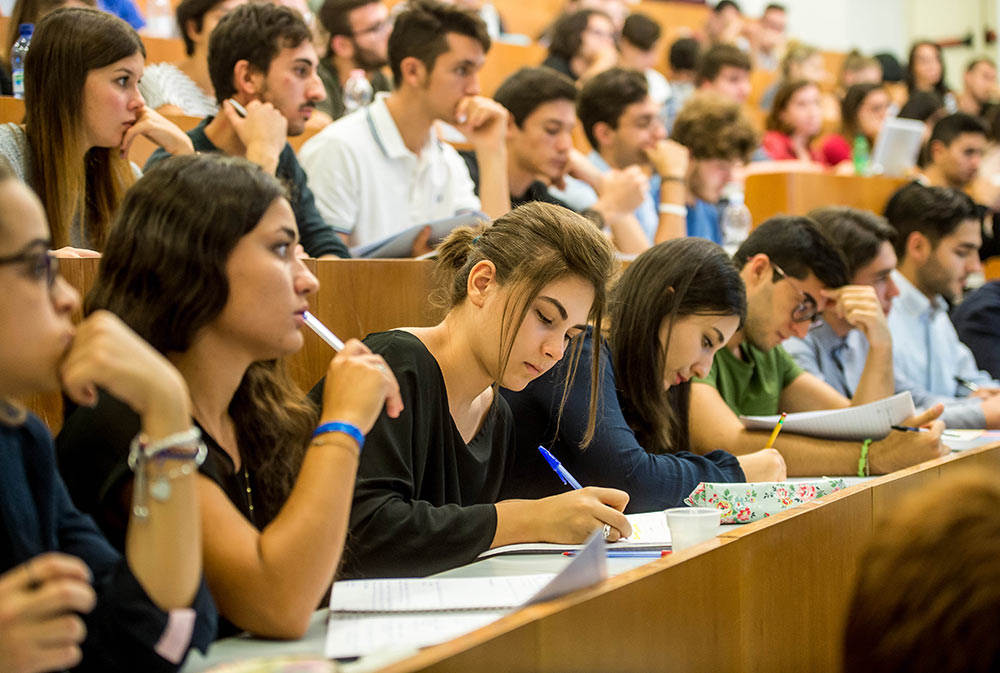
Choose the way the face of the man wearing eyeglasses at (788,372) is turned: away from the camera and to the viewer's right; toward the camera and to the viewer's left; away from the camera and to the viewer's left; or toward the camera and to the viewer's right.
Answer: toward the camera and to the viewer's right

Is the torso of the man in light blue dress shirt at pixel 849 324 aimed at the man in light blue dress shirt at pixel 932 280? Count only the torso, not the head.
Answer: no

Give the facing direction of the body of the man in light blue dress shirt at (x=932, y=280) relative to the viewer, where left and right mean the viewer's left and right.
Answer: facing the viewer and to the right of the viewer

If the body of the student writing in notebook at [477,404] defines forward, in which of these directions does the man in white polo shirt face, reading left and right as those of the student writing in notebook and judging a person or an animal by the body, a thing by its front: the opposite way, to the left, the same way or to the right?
the same way

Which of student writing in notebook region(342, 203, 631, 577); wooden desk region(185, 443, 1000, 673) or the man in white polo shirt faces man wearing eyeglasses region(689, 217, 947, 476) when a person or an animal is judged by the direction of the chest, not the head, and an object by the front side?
the man in white polo shirt

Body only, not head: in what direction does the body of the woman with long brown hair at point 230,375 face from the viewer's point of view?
to the viewer's right

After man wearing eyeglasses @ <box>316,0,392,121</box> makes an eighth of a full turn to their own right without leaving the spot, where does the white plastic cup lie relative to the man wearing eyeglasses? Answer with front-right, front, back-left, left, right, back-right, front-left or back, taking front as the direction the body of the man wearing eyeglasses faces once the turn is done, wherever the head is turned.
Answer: front

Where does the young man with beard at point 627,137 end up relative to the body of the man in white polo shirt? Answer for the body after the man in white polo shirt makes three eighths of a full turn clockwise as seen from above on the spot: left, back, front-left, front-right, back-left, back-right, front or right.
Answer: back-right

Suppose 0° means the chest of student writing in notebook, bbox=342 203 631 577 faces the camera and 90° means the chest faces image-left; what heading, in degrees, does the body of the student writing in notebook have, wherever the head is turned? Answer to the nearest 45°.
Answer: approximately 315°

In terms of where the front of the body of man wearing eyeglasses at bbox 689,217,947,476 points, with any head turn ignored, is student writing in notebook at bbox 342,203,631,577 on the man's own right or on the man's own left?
on the man's own right

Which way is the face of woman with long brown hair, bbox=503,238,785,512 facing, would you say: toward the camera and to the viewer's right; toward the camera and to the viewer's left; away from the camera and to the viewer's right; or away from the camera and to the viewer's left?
toward the camera and to the viewer's right
